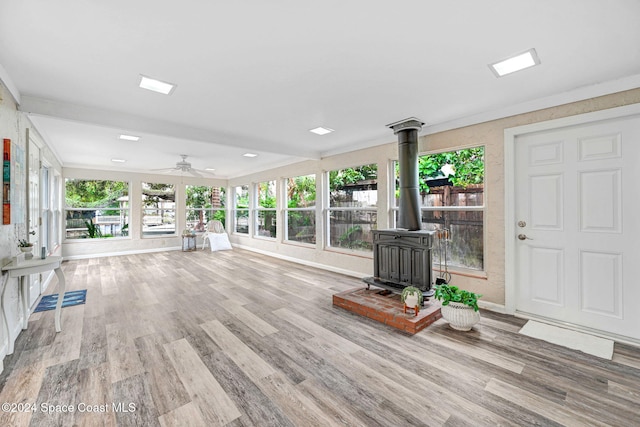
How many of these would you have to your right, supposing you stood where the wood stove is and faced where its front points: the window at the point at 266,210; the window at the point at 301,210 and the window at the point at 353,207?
3

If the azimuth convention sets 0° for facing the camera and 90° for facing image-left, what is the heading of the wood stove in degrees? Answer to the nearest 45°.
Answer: approximately 45°

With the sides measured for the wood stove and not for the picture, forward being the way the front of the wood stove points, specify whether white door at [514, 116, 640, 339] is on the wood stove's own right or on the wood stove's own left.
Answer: on the wood stove's own left

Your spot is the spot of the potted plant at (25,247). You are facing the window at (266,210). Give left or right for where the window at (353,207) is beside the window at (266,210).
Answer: right

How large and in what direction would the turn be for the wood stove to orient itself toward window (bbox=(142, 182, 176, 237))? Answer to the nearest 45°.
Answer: approximately 45° to its right

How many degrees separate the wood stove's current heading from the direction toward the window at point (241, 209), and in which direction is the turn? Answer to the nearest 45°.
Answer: approximately 90° to its right

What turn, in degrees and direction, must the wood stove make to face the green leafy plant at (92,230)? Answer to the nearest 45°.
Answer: approximately 45° to its right

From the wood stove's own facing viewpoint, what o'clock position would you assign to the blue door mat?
The blue door mat is roughly at 1 o'clock from the wood stove.

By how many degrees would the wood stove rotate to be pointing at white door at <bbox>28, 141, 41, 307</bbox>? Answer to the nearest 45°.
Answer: approximately 45° to its right

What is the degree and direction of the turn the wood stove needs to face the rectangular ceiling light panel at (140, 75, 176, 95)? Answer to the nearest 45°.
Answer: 0° — it already faces it

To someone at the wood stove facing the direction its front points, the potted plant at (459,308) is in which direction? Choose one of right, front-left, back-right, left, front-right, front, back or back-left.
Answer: left

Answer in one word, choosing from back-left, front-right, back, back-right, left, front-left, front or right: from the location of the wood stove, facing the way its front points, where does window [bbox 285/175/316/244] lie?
right

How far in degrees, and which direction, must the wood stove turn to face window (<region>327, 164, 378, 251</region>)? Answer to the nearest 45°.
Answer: approximately 90° to its right

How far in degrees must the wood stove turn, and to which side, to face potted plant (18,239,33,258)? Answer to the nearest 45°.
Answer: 0° — it already faces it
